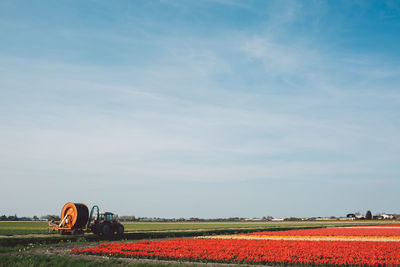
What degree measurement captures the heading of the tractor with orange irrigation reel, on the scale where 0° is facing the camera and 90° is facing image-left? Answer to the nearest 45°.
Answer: approximately 315°
